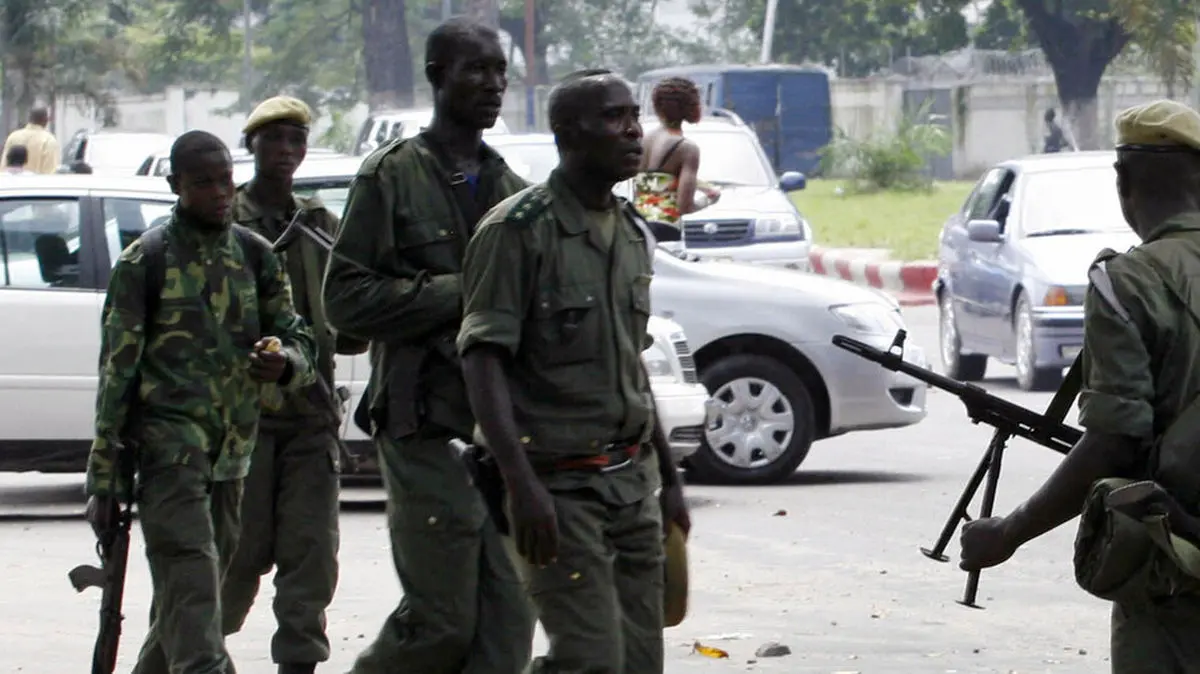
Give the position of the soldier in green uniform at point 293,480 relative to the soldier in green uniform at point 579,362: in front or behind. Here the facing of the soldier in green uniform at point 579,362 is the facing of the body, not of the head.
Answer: behind

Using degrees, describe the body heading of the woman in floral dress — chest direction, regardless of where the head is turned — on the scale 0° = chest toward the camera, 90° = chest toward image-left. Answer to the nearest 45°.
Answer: approximately 225°

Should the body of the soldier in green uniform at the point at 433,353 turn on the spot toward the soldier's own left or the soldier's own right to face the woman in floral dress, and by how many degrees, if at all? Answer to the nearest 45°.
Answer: approximately 135° to the soldier's own left

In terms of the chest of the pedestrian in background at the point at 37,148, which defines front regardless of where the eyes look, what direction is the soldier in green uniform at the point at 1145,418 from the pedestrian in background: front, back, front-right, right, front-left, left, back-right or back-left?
back

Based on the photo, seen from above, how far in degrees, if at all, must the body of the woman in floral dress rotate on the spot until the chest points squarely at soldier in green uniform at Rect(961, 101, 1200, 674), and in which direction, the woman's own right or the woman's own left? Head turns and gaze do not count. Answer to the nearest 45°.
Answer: approximately 135° to the woman's own right

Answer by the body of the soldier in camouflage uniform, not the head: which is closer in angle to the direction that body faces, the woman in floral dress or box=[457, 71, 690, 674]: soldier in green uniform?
the soldier in green uniform

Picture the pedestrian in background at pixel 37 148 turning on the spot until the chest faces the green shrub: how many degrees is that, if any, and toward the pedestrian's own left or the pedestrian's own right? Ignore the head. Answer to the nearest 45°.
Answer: approximately 45° to the pedestrian's own right

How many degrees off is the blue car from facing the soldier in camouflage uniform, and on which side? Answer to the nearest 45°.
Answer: approximately 45° to its right

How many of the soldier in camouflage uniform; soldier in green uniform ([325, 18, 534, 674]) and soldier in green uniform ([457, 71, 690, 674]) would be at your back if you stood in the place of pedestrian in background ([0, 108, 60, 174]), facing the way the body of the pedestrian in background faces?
3

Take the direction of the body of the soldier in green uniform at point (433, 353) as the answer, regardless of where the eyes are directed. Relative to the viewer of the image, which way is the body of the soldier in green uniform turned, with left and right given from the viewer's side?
facing the viewer and to the right of the viewer

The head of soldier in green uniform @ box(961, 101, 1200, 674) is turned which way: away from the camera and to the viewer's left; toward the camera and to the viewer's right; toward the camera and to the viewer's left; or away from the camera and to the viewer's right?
away from the camera and to the viewer's left

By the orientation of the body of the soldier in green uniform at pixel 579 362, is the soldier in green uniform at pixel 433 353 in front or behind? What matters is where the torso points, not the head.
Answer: behind
